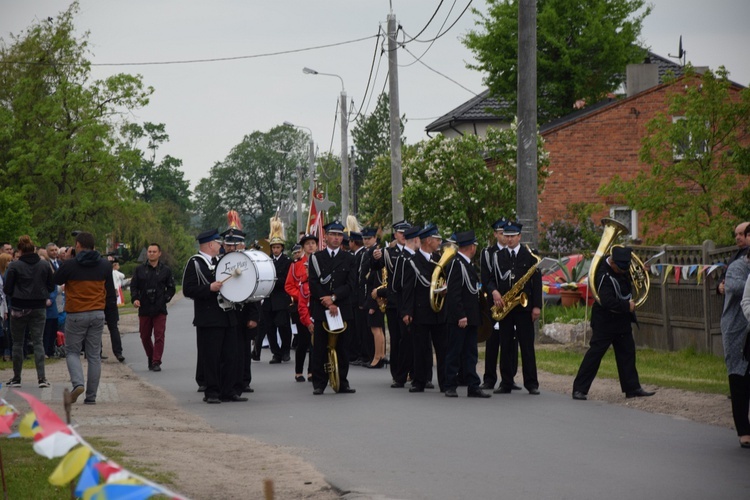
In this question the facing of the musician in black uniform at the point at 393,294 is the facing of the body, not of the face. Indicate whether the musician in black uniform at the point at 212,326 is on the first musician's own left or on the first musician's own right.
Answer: on the first musician's own right

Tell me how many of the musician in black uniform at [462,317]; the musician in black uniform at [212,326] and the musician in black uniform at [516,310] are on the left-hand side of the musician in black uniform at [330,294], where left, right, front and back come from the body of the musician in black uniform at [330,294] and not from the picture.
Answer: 2

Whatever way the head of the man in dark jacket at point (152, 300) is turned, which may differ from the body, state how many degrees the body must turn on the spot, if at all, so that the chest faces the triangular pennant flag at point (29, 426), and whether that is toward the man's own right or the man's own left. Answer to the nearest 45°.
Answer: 0° — they already face it

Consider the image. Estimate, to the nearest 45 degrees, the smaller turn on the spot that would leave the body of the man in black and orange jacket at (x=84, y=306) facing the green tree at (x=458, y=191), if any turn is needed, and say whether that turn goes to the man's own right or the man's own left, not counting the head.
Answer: approximately 45° to the man's own right

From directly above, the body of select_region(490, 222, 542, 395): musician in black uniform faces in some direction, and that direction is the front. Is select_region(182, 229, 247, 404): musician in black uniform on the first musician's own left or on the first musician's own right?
on the first musician's own right

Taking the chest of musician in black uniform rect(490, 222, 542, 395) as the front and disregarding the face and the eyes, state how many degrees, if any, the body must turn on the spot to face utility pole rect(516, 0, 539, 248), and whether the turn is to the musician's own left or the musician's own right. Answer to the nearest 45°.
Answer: approximately 180°

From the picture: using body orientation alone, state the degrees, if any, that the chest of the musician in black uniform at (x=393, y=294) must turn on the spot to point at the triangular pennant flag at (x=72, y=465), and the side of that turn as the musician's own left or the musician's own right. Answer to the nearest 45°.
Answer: approximately 45° to the musician's own right

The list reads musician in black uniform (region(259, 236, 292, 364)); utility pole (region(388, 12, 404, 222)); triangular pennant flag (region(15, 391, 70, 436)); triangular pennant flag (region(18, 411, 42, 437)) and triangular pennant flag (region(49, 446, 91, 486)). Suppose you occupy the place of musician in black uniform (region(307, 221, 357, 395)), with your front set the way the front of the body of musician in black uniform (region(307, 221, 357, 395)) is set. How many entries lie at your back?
2
